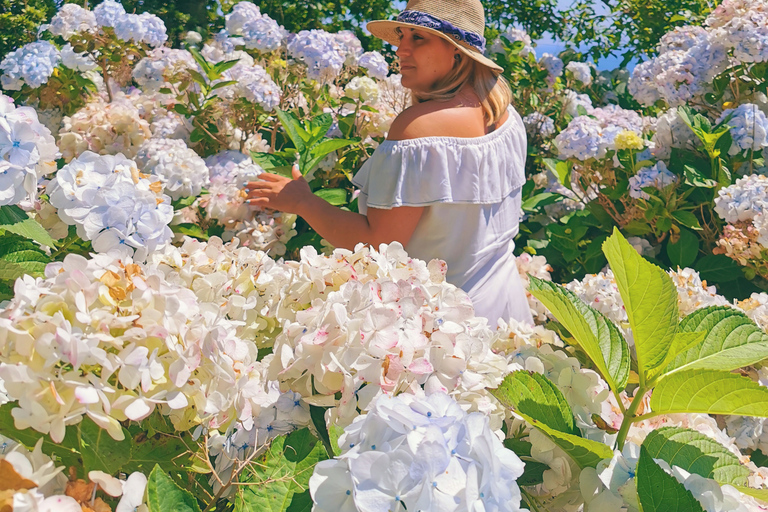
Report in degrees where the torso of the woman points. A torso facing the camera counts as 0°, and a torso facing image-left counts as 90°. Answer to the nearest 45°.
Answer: approximately 135°

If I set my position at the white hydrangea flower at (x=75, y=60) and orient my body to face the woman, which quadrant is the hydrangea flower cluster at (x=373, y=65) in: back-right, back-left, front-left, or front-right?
front-left

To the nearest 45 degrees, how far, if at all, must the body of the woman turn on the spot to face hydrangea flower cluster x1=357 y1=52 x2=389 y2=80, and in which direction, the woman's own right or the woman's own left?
approximately 45° to the woman's own right

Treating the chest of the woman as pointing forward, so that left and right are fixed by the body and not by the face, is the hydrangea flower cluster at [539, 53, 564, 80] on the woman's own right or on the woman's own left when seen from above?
on the woman's own right

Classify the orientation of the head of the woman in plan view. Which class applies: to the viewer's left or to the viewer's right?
to the viewer's left

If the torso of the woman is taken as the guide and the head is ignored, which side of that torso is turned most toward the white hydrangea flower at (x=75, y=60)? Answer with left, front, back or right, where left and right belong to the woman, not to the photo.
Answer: front

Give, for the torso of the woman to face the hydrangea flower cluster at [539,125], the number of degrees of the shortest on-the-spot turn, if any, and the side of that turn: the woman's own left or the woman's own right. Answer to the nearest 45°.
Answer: approximately 45° to the woman's own right

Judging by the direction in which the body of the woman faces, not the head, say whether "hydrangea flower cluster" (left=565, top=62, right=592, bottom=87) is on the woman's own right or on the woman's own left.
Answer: on the woman's own right
